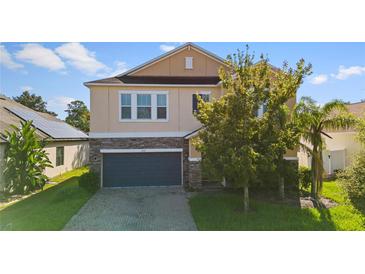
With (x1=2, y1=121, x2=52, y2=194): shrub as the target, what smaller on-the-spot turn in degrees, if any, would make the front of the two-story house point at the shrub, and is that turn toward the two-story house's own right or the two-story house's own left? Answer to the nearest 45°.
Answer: approximately 90° to the two-story house's own right

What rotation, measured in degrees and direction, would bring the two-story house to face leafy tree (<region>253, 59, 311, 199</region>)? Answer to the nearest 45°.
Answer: approximately 45° to its left

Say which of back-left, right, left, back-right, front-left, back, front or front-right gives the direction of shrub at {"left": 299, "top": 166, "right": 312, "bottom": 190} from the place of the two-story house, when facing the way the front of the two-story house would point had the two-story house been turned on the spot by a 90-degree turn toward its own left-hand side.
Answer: front

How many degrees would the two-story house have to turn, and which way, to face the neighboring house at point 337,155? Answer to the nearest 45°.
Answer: approximately 90° to its left

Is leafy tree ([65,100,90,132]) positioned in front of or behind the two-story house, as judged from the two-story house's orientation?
behind

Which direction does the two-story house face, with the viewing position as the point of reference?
facing the viewer

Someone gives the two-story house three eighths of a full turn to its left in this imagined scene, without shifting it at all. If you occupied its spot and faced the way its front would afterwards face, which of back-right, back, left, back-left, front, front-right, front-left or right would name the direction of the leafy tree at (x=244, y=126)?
right

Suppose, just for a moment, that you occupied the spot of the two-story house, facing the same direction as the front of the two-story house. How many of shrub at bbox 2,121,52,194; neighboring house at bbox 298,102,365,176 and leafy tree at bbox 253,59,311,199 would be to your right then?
1
